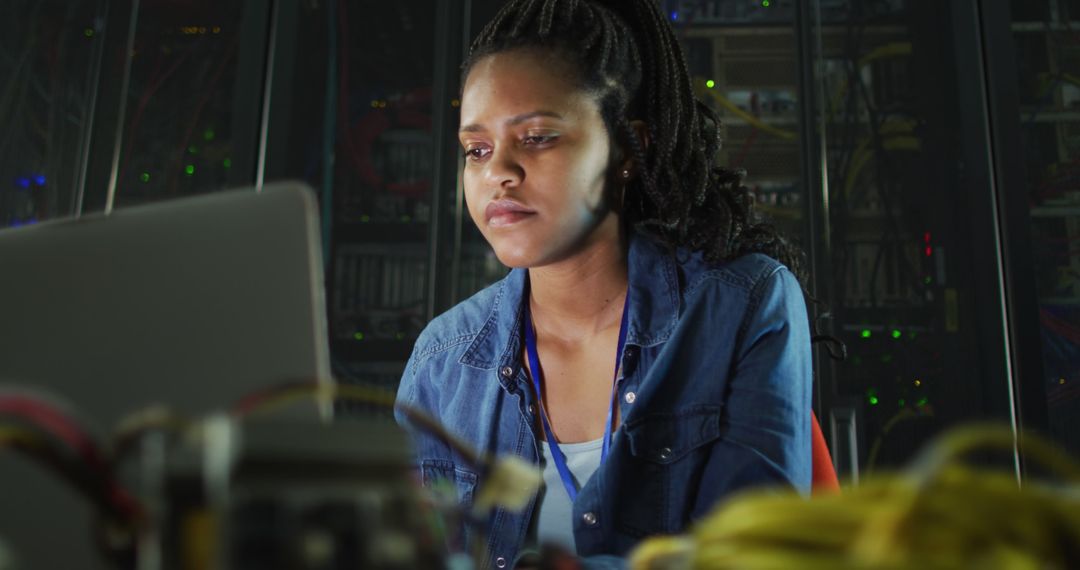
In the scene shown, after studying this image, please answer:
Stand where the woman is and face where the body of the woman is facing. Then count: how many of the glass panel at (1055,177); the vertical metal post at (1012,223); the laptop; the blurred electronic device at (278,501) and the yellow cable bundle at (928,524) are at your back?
2

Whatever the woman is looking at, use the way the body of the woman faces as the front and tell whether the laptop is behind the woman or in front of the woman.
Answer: in front

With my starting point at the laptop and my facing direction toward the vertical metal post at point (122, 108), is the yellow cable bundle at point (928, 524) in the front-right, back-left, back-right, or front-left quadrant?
back-right

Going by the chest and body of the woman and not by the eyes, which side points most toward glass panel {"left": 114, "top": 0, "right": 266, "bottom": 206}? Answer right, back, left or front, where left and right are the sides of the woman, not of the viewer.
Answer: right

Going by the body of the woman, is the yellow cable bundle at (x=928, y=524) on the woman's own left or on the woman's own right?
on the woman's own left

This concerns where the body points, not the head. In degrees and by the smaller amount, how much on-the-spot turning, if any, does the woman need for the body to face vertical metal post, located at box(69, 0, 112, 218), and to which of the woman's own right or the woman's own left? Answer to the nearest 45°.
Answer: approximately 90° to the woman's own right

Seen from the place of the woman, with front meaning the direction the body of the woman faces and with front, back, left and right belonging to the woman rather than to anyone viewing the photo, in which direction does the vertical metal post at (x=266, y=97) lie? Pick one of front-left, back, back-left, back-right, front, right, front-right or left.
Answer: right

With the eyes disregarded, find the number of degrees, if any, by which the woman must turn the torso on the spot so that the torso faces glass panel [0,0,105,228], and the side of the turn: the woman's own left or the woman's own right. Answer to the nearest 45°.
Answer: approximately 90° to the woman's own right

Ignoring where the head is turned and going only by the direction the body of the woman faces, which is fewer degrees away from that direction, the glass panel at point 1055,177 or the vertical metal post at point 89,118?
the vertical metal post

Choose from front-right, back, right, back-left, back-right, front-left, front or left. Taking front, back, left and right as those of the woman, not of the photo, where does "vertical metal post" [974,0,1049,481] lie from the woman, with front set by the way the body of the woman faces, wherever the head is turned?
back

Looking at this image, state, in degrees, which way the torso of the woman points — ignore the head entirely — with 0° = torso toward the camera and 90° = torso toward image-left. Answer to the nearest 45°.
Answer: approximately 45°

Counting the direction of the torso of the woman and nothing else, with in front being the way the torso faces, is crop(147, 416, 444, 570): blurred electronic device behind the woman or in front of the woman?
in front
